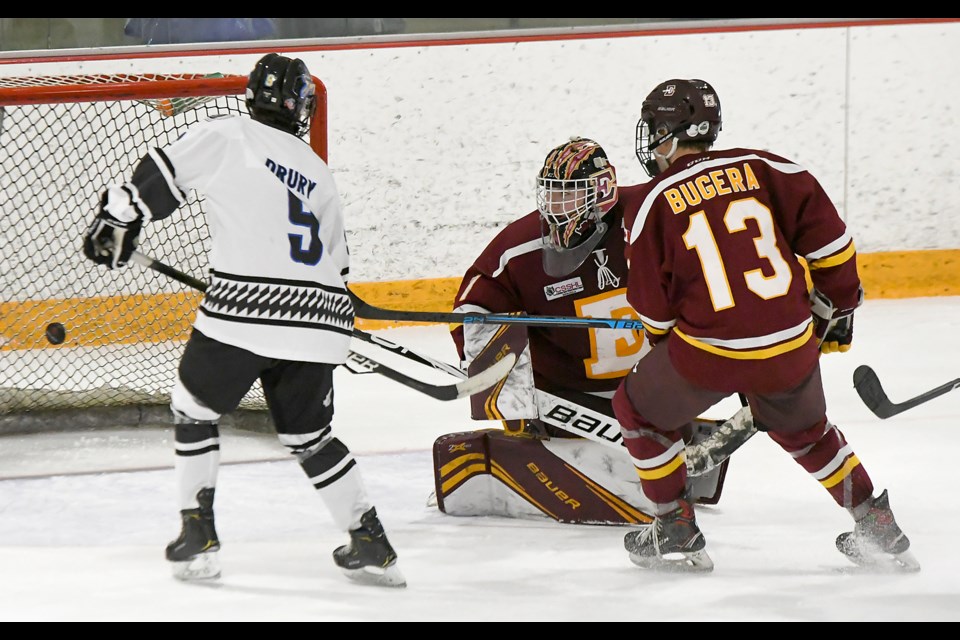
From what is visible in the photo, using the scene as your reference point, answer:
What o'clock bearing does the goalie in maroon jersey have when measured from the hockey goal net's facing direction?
The goalie in maroon jersey is roughly at 11 o'clock from the hockey goal net.

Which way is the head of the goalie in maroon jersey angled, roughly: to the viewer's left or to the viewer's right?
to the viewer's left
